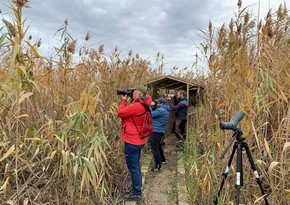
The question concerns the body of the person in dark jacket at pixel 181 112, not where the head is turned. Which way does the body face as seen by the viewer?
to the viewer's left

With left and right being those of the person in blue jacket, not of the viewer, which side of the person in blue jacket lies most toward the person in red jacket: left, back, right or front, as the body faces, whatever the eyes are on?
left

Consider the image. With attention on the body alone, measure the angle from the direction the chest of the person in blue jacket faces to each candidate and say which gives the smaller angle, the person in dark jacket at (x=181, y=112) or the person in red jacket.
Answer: the person in red jacket

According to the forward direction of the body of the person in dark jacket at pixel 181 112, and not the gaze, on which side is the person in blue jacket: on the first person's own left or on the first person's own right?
on the first person's own left

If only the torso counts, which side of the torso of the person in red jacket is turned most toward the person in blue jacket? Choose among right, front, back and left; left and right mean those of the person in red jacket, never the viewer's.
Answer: right

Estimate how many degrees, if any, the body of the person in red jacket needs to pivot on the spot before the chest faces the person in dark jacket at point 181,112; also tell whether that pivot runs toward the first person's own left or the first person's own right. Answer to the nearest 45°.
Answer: approximately 135° to the first person's own right

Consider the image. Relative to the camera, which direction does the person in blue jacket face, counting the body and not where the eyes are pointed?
to the viewer's left

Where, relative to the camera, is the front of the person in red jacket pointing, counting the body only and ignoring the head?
to the viewer's left

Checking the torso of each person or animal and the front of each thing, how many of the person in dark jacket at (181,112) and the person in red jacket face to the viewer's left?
2
